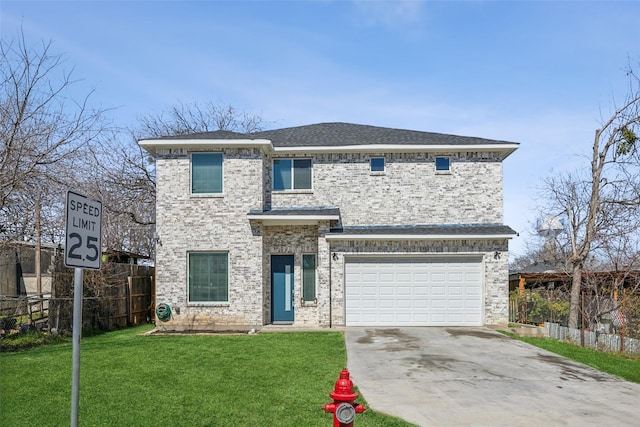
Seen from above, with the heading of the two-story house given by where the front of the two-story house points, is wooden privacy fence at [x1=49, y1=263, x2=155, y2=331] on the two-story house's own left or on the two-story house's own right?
on the two-story house's own right

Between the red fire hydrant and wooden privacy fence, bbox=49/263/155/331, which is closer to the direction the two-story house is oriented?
the red fire hydrant

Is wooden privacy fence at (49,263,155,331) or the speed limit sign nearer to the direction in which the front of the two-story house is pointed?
the speed limit sign

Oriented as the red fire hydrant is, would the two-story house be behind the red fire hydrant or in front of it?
behind

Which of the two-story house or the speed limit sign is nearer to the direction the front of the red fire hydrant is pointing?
the speed limit sign

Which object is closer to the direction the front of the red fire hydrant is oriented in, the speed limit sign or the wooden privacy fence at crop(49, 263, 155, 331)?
the speed limit sign

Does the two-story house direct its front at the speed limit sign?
yes

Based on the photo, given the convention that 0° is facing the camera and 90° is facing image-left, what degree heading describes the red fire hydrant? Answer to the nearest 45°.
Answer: approximately 0°

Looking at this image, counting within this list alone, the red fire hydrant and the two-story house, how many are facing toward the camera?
2
